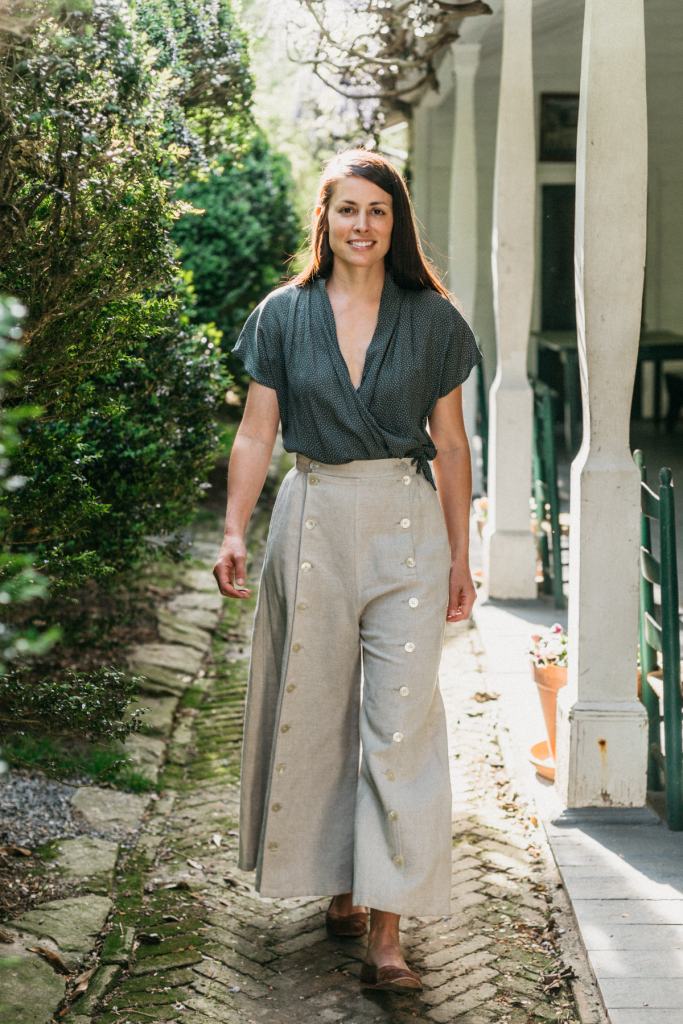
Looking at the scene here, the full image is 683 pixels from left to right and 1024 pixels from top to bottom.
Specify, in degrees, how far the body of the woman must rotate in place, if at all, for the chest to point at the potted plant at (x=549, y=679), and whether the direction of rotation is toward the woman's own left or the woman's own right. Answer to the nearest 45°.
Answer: approximately 135° to the woman's own left

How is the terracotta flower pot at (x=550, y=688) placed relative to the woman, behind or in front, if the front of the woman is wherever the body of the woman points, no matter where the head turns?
behind

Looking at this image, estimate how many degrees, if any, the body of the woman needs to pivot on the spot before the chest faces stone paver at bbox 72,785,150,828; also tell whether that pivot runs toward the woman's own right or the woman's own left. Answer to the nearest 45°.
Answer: approximately 135° to the woman's own right

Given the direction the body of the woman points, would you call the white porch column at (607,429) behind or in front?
behind

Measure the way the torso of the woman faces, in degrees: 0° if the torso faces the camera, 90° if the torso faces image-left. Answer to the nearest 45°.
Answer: approximately 0°

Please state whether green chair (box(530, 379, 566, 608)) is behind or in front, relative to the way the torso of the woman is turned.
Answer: behind

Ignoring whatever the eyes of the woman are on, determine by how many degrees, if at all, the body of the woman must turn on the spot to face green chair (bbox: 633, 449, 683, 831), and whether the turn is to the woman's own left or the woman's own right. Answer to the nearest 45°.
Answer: approximately 135° to the woman's own left

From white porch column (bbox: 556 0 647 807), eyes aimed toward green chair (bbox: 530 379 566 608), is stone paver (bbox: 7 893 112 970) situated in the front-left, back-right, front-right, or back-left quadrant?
back-left

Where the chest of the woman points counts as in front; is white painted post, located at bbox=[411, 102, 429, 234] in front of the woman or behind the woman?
behind
